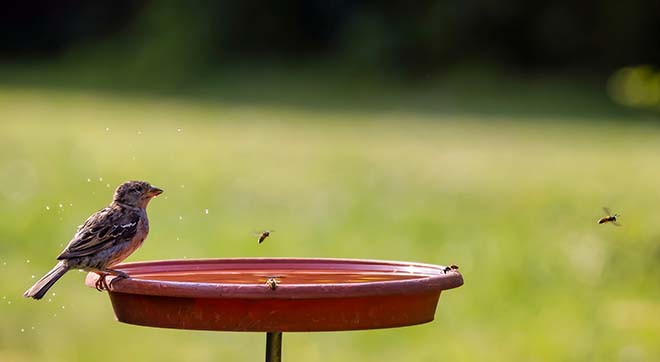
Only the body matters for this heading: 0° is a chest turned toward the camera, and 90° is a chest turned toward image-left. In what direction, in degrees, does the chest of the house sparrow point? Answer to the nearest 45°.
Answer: approximately 270°
